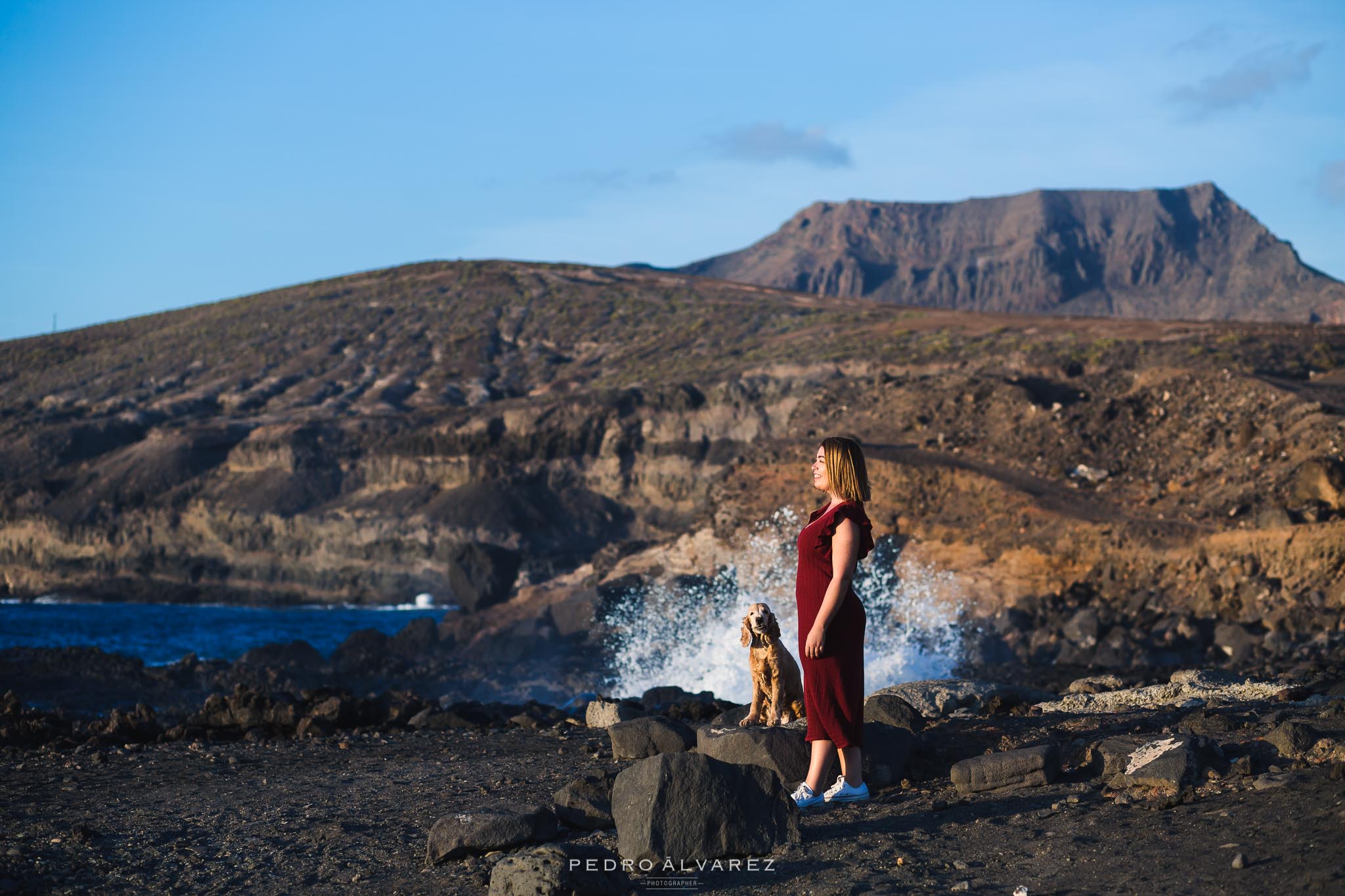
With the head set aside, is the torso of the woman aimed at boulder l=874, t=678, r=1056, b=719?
no

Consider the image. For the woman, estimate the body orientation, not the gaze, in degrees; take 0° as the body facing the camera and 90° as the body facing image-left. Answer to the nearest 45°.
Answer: approximately 90°

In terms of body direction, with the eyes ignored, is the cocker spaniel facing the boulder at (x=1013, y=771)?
no

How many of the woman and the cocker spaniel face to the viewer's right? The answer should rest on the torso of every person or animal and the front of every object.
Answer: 0

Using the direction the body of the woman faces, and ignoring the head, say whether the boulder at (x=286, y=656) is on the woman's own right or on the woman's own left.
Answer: on the woman's own right

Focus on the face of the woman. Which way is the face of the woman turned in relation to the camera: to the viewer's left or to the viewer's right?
to the viewer's left

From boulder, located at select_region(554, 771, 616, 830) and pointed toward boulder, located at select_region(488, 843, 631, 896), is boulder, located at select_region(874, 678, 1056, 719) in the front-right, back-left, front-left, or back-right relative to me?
back-left

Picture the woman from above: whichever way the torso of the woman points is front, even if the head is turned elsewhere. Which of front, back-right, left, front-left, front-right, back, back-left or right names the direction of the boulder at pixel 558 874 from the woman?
front-left

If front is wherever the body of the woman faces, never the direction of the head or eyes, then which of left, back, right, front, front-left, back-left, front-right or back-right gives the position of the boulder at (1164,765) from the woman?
back

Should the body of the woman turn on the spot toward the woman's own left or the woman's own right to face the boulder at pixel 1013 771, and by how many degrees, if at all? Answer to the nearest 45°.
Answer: approximately 180°

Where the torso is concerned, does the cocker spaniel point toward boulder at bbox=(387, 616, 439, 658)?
no

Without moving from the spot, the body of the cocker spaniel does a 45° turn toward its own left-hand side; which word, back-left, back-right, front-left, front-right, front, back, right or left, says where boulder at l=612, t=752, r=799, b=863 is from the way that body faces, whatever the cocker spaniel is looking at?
front

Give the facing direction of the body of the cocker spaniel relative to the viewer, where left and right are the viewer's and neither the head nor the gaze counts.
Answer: facing the viewer and to the left of the viewer

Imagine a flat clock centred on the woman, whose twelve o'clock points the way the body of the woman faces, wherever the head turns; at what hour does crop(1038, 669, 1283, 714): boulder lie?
The boulder is roughly at 4 o'clock from the woman.

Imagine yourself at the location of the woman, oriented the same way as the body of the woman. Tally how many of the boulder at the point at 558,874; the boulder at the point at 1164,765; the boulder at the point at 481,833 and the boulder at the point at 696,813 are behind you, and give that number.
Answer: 1
